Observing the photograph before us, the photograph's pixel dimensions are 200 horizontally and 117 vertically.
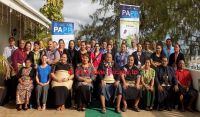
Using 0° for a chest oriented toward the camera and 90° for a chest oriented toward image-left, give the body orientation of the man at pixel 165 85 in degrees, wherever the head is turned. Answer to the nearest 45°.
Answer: approximately 0°

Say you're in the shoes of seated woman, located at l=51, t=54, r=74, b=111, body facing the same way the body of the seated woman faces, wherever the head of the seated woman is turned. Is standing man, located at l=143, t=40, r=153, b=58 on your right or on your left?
on your left

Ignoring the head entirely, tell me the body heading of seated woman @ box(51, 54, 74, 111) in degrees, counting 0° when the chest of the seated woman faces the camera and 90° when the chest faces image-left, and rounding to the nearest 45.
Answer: approximately 0°

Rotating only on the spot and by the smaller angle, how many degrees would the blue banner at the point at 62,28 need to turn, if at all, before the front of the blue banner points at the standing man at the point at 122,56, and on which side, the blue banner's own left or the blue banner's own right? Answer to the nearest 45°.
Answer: approximately 45° to the blue banner's own left
